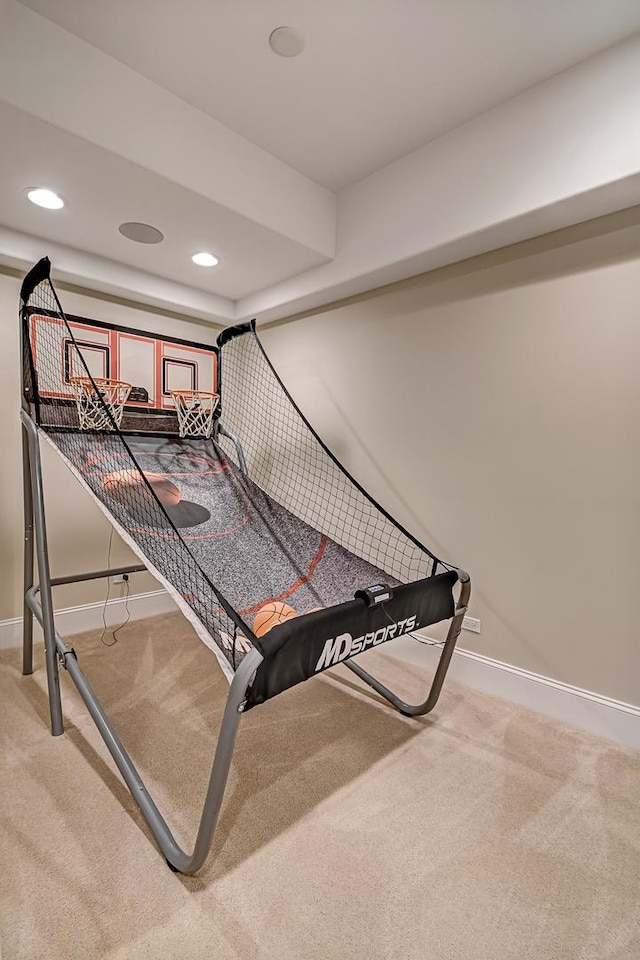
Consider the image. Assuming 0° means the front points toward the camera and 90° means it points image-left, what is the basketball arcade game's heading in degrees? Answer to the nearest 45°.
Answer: approximately 315°
